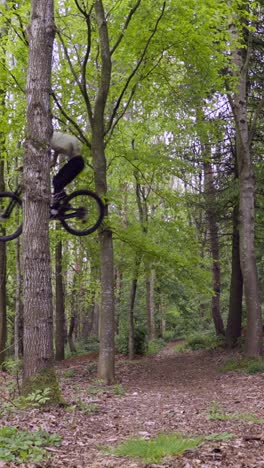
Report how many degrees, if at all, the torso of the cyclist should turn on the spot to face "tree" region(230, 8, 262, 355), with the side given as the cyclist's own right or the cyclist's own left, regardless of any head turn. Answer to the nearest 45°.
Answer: approximately 135° to the cyclist's own right

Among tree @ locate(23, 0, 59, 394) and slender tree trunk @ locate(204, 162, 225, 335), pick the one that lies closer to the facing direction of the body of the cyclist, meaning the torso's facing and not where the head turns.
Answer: the tree

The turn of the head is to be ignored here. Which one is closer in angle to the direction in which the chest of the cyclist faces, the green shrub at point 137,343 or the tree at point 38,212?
the tree

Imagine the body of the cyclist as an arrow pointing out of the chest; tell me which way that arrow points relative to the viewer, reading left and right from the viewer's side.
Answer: facing to the left of the viewer

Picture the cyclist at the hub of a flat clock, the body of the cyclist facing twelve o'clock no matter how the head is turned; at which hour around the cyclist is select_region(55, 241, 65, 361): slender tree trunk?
The slender tree trunk is roughly at 3 o'clock from the cyclist.
